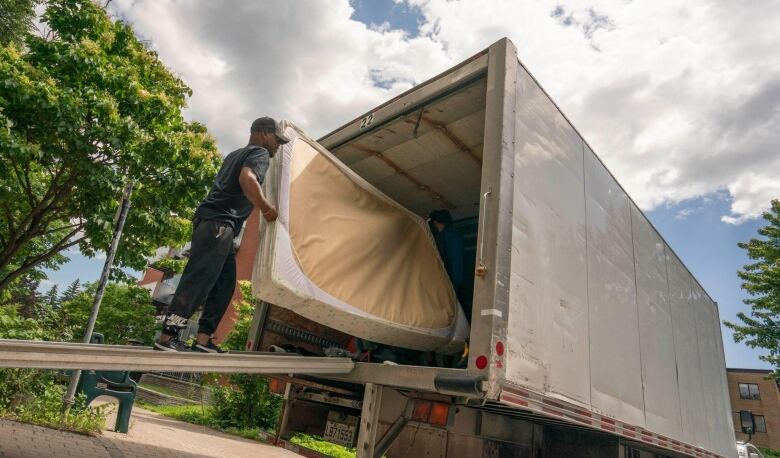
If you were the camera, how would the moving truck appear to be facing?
facing away from the viewer and to the right of the viewer

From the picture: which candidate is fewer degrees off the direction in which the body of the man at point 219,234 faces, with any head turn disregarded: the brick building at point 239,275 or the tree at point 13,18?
the brick building

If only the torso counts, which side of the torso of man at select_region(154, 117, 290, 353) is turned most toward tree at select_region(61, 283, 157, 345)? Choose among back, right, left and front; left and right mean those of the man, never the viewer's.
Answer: left

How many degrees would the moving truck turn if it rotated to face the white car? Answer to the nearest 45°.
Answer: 0° — it already faces it

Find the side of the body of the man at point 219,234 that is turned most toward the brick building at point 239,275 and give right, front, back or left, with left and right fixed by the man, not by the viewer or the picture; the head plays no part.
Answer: left

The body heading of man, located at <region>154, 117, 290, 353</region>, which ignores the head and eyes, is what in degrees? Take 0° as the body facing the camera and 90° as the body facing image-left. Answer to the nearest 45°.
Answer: approximately 270°

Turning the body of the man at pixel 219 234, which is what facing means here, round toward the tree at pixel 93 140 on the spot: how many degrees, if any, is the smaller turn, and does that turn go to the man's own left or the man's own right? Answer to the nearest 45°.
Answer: approximately 135° to the man's own left
